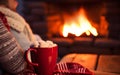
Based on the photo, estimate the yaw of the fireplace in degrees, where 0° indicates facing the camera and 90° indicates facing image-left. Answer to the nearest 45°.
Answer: approximately 0°
